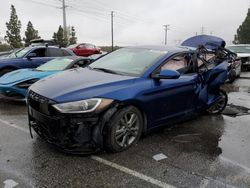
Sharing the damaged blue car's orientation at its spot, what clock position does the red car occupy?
The red car is roughly at 4 o'clock from the damaged blue car.

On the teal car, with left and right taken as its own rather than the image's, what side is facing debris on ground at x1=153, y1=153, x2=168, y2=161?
left

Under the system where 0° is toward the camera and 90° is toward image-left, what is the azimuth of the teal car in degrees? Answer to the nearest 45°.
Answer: approximately 45°

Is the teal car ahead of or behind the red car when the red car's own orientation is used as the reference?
ahead

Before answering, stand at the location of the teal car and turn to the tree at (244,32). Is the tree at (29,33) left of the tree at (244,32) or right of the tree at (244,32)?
left

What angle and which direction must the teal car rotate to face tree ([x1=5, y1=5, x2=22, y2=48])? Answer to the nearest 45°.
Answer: approximately 135° to its right

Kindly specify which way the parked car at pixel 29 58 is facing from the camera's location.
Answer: facing the viewer and to the left of the viewer

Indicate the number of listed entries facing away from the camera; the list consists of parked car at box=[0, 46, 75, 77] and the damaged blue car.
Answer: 0

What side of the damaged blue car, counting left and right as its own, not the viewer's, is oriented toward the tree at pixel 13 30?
right

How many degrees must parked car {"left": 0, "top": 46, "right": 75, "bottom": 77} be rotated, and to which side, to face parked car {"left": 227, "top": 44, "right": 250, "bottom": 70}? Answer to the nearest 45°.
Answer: approximately 135° to its left

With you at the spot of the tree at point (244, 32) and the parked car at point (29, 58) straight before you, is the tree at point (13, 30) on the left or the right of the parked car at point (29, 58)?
right
